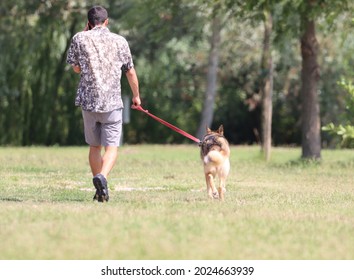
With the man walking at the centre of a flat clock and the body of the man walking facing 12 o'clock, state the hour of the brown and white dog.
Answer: The brown and white dog is roughly at 3 o'clock from the man walking.

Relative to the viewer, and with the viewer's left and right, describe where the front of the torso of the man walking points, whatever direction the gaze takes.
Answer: facing away from the viewer
